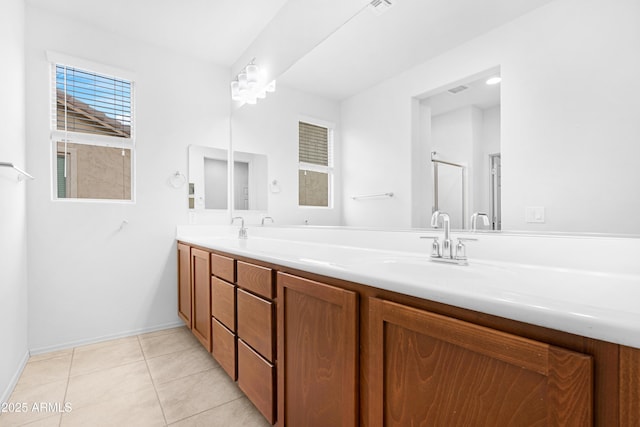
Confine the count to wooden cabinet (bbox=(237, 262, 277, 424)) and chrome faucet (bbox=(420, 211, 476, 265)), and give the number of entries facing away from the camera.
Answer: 0

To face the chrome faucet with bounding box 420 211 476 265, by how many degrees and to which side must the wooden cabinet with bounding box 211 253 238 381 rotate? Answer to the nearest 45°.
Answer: approximately 90° to its left

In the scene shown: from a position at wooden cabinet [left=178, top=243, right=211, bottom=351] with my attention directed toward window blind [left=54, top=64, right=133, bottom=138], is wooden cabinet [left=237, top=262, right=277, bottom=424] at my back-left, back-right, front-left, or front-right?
back-left

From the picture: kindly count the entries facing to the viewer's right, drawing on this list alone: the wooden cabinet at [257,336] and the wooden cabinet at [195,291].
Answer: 0

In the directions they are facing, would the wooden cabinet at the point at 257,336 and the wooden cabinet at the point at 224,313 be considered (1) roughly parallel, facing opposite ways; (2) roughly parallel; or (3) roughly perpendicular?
roughly parallel

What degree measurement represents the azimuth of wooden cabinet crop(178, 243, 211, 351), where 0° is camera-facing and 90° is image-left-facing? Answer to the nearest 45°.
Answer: approximately 90°

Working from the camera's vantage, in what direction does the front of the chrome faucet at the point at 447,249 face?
facing the viewer and to the left of the viewer

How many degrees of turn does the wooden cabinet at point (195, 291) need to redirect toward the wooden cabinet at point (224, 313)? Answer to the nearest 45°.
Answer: approximately 90° to its left

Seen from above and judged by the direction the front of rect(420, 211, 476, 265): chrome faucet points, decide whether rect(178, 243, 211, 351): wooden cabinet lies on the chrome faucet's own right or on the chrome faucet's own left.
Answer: on the chrome faucet's own right
